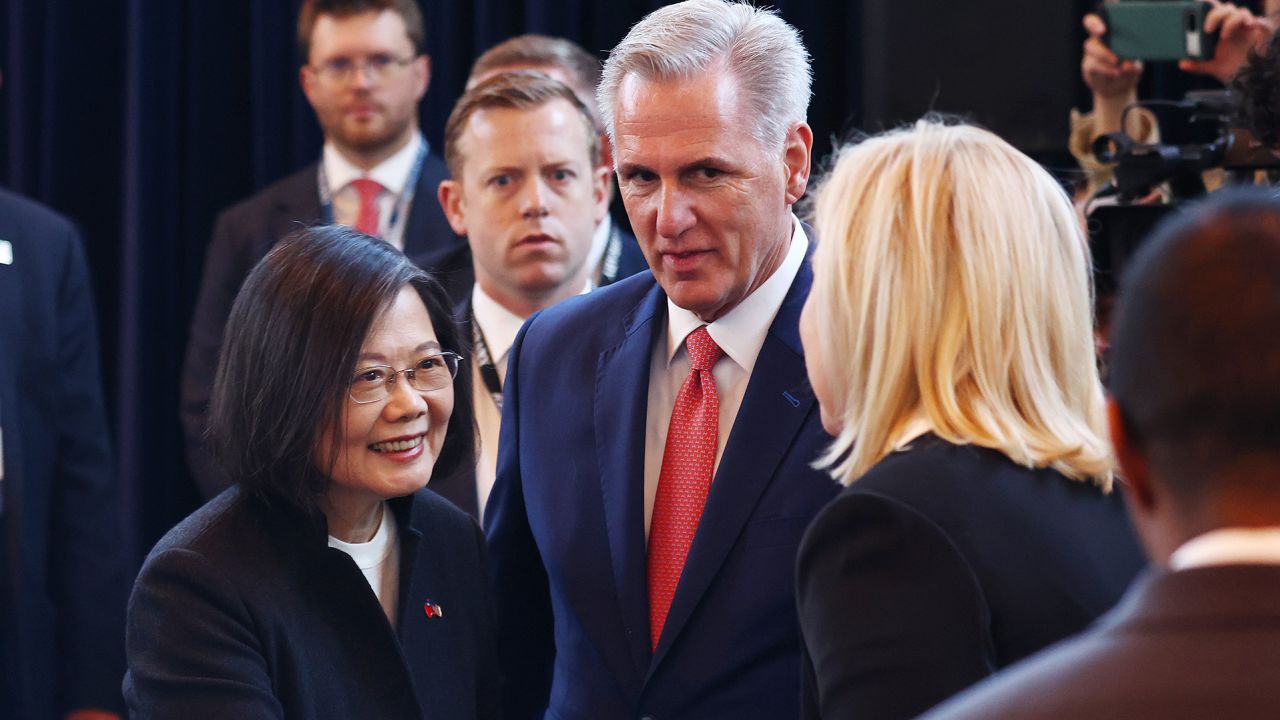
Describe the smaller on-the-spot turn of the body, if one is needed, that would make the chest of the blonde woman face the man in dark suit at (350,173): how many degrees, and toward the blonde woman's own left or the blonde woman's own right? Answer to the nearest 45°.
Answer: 0° — they already face them

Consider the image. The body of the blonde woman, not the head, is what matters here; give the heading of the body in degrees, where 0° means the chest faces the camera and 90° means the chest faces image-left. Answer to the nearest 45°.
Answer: approximately 135°

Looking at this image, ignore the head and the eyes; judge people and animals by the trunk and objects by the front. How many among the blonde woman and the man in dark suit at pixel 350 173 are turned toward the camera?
1

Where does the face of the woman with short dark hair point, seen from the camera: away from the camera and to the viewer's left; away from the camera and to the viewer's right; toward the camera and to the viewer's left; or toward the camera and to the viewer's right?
toward the camera and to the viewer's right

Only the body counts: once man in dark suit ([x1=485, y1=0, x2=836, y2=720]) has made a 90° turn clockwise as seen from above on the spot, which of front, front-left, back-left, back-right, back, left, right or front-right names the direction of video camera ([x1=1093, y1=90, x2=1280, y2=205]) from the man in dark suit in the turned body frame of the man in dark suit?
right

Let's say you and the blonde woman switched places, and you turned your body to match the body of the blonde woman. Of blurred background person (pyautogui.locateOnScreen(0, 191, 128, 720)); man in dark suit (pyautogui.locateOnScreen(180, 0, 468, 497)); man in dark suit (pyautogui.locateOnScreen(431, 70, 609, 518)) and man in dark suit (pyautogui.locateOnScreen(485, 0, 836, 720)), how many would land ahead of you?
4

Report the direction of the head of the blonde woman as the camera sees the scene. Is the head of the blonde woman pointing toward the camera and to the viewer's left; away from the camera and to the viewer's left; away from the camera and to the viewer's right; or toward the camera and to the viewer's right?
away from the camera and to the viewer's left

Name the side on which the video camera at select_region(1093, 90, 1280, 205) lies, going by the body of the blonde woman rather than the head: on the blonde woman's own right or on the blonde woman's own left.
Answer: on the blonde woman's own right

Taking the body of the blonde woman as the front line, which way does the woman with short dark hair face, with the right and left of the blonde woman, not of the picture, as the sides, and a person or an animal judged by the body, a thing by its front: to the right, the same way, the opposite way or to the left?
the opposite way

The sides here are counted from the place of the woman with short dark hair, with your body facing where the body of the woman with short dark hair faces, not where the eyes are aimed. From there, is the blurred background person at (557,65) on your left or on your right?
on your left

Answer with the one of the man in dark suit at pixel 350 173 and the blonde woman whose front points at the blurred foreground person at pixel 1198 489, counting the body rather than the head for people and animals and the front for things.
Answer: the man in dark suit

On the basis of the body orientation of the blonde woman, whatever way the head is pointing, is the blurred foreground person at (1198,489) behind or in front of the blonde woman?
behind
